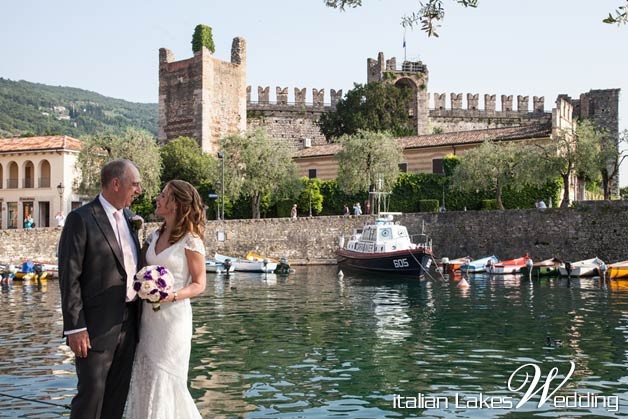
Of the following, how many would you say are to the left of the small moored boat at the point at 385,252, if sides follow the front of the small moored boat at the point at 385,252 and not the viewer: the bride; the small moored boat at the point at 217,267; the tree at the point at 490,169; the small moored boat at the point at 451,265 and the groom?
2

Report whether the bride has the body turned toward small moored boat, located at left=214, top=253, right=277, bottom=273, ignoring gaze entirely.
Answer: no

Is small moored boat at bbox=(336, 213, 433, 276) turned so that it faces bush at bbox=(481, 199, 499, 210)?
no

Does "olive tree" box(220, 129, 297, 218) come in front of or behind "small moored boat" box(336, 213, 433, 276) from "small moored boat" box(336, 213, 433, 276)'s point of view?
behind

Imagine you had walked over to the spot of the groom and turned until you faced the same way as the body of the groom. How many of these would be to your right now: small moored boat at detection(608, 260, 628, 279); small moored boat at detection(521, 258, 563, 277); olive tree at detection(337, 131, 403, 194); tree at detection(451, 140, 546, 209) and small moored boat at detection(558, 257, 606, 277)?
0

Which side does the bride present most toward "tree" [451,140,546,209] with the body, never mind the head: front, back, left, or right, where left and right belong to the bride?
back

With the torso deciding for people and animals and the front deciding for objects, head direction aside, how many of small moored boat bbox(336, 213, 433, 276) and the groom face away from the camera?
0

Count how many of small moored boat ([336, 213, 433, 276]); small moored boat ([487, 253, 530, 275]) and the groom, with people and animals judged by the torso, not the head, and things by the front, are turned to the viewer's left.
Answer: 0

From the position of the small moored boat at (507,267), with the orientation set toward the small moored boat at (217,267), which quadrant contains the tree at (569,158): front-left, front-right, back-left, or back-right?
back-right

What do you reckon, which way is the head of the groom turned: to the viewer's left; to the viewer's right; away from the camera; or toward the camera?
to the viewer's right

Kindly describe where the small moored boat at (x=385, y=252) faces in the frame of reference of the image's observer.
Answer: facing the viewer and to the right of the viewer

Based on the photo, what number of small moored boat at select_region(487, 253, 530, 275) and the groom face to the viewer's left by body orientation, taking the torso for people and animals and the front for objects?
0

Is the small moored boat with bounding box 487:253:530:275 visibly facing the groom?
no

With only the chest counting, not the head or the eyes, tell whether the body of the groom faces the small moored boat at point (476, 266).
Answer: no

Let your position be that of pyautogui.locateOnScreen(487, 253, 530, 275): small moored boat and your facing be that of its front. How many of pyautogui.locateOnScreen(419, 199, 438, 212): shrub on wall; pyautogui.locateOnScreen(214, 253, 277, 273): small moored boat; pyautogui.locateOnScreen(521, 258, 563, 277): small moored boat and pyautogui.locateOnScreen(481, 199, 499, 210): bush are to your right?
1

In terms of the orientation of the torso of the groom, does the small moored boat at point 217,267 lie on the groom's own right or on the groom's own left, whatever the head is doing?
on the groom's own left
